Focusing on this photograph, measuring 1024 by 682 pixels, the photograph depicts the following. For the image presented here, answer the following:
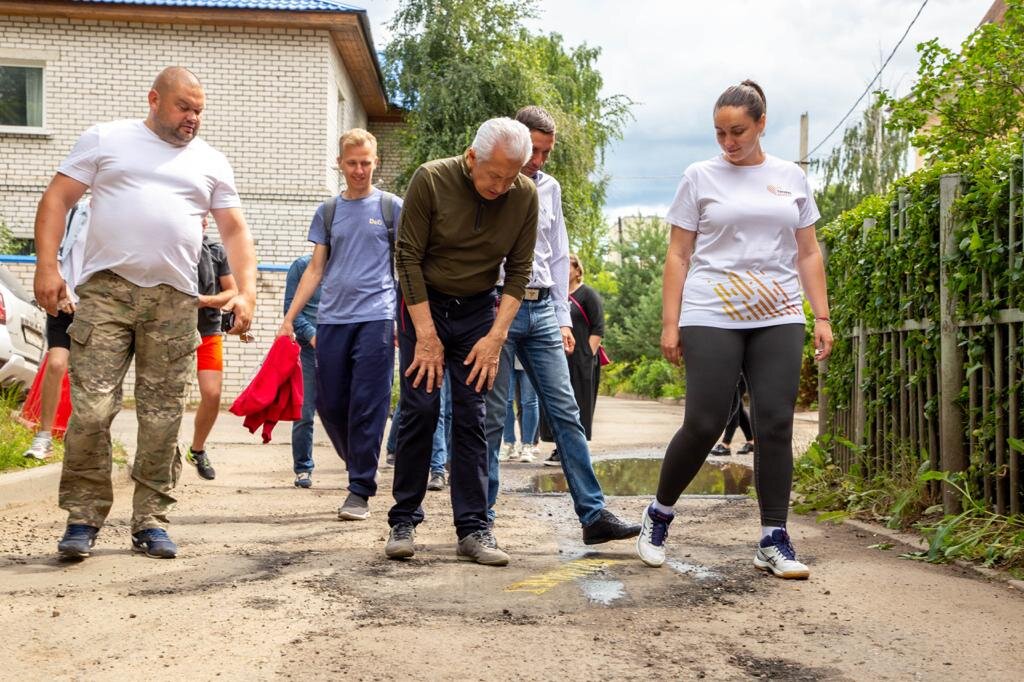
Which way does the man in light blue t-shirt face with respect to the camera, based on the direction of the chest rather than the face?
toward the camera

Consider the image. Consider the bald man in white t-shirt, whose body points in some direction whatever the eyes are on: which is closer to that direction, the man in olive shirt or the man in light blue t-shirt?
the man in olive shirt

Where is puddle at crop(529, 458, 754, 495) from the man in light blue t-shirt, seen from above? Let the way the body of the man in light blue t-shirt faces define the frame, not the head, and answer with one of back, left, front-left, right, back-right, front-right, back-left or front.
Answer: back-left

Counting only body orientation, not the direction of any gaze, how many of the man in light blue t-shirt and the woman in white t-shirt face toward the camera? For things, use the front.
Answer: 2

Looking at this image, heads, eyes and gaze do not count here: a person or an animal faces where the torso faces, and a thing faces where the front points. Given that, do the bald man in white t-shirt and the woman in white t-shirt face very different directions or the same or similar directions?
same or similar directions

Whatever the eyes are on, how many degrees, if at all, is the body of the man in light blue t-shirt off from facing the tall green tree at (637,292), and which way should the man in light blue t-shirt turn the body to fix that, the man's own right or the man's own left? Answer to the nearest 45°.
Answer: approximately 180°

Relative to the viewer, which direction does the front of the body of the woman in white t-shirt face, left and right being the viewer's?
facing the viewer

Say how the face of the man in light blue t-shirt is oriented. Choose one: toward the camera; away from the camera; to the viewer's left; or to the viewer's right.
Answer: toward the camera

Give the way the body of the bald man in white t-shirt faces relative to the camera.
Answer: toward the camera

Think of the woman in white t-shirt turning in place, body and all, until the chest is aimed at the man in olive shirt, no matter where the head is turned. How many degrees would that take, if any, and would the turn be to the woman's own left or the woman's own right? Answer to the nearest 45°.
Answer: approximately 90° to the woman's own right

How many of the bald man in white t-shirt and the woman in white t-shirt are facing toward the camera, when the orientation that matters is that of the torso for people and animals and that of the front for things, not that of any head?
2

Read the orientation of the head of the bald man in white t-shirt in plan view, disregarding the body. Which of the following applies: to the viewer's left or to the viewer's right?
to the viewer's right

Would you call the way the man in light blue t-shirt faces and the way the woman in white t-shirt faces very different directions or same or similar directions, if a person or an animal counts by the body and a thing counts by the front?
same or similar directions

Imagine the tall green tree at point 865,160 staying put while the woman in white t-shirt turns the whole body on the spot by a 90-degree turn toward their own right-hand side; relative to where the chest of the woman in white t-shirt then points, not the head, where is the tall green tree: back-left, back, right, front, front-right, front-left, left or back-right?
right

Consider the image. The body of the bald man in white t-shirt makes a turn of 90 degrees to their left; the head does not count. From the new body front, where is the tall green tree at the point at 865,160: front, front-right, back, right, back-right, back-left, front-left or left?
front-left

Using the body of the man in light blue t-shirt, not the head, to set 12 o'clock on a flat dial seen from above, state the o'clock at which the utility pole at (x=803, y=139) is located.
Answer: The utility pole is roughly at 7 o'clock from the man in light blue t-shirt.

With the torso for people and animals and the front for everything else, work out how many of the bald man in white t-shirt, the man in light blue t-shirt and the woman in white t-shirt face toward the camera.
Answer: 3

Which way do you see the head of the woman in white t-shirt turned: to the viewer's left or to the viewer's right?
to the viewer's left
